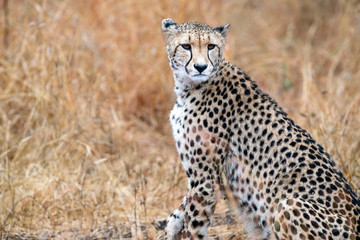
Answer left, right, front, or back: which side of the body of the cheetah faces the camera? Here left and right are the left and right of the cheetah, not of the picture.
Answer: left
